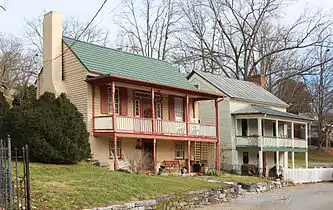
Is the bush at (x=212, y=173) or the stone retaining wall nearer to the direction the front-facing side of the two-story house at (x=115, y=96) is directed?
the stone retaining wall

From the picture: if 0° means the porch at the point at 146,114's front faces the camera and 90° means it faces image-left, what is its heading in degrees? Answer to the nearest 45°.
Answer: approximately 315°

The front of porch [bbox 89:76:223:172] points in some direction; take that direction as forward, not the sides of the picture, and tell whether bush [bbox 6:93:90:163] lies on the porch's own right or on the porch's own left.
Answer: on the porch's own right

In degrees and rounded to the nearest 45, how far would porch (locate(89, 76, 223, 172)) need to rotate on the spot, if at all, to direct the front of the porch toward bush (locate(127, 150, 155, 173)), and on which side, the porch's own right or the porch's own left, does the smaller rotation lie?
approximately 45° to the porch's own right
